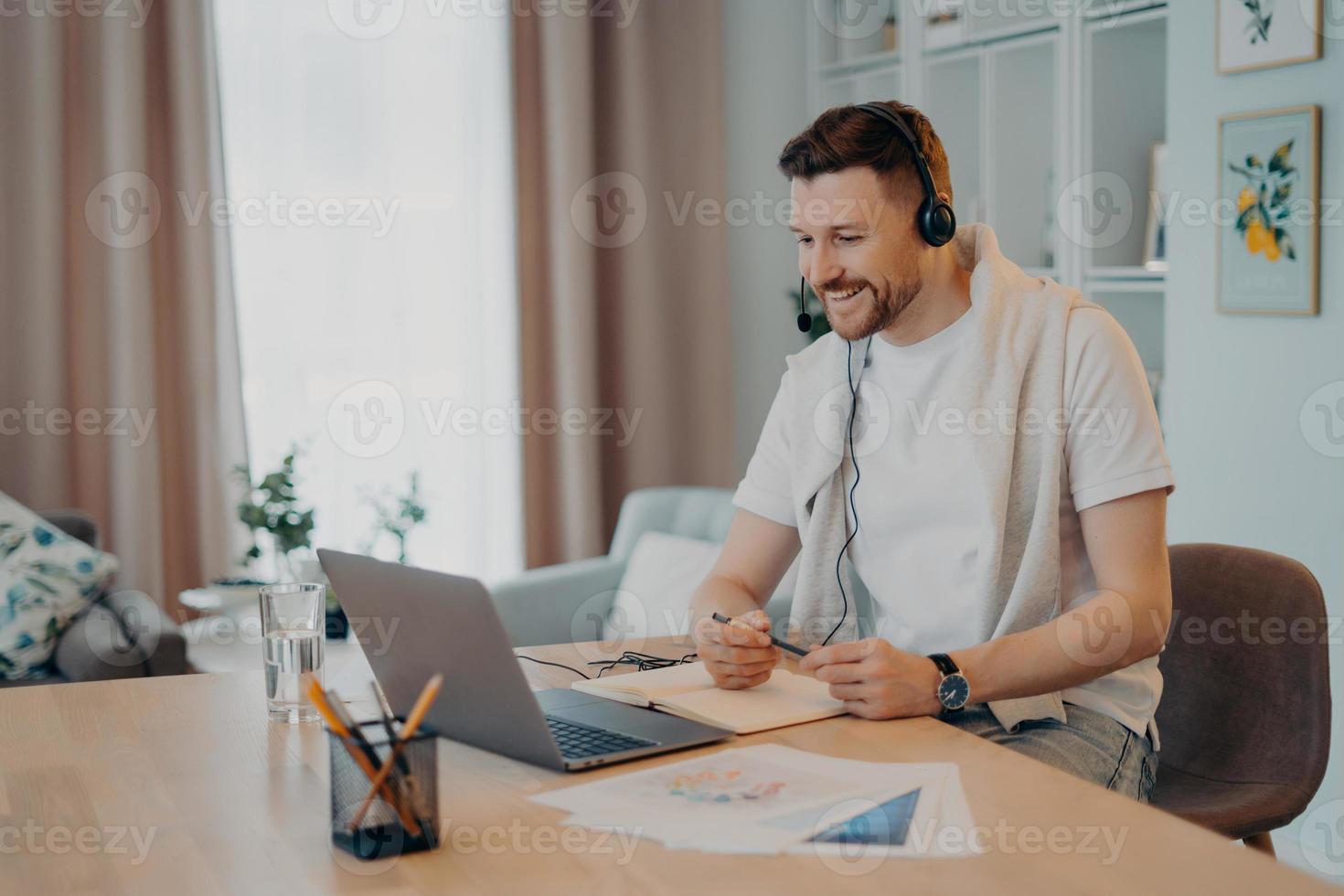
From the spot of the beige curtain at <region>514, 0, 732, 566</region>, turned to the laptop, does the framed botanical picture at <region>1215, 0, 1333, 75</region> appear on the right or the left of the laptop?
left

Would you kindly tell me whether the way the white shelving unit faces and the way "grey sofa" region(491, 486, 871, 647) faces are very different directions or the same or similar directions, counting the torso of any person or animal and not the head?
same or similar directions

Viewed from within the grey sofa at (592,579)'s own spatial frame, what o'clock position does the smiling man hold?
The smiling man is roughly at 10 o'clock from the grey sofa.

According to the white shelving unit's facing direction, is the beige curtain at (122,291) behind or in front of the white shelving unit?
in front

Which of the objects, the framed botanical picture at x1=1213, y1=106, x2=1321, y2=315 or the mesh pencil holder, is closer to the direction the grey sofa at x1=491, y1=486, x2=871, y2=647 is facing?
the mesh pencil holder

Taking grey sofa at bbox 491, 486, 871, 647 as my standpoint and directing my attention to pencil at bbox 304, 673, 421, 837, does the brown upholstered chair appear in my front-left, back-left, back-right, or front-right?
front-left

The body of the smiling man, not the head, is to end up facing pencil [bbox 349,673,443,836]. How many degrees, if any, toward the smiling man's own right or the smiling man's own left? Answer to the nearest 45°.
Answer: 0° — they already face it

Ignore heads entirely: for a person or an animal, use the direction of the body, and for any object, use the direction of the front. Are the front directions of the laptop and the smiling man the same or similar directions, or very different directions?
very different directions

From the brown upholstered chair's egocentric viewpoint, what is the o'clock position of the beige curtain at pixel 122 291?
The beige curtain is roughly at 2 o'clock from the brown upholstered chair.

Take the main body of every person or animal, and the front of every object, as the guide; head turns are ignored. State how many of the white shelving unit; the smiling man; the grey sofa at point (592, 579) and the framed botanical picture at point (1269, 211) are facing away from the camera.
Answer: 0

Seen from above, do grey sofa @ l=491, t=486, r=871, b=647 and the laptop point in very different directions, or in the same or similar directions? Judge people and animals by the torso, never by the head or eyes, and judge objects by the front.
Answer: very different directions

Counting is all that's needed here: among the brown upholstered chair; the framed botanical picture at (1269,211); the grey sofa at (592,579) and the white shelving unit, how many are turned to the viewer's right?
0

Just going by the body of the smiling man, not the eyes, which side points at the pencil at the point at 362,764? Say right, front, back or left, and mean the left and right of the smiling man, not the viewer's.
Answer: front

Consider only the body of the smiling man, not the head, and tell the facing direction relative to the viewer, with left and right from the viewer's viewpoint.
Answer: facing the viewer and to the left of the viewer

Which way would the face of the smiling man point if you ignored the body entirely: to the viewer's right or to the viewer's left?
to the viewer's left

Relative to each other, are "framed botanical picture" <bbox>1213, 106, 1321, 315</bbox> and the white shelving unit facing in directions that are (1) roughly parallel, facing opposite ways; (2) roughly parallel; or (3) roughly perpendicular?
roughly parallel
